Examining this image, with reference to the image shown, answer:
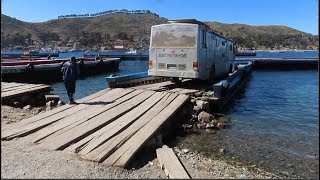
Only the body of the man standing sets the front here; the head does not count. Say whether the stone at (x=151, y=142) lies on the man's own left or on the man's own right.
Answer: on the man's own right

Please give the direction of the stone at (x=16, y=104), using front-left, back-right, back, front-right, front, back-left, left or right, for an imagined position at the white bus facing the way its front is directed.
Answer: back

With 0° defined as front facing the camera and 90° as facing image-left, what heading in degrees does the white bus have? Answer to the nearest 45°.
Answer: approximately 225°

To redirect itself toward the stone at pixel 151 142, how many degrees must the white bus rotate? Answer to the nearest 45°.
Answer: approximately 135° to its right

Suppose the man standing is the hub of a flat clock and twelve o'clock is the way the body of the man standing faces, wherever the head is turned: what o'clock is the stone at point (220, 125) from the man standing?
The stone is roughly at 2 o'clock from the man standing.

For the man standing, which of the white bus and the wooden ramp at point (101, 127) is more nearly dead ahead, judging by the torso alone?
the white bus

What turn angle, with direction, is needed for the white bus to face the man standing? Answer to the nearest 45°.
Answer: approximately 180°

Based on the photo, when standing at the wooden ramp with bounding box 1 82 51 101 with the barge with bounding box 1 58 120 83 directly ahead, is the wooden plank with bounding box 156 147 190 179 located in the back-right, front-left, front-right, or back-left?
back-right

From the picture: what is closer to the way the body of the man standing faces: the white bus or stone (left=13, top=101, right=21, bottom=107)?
the white bus

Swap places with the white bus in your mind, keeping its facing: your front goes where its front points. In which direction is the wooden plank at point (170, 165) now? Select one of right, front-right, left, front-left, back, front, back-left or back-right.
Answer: back-right
